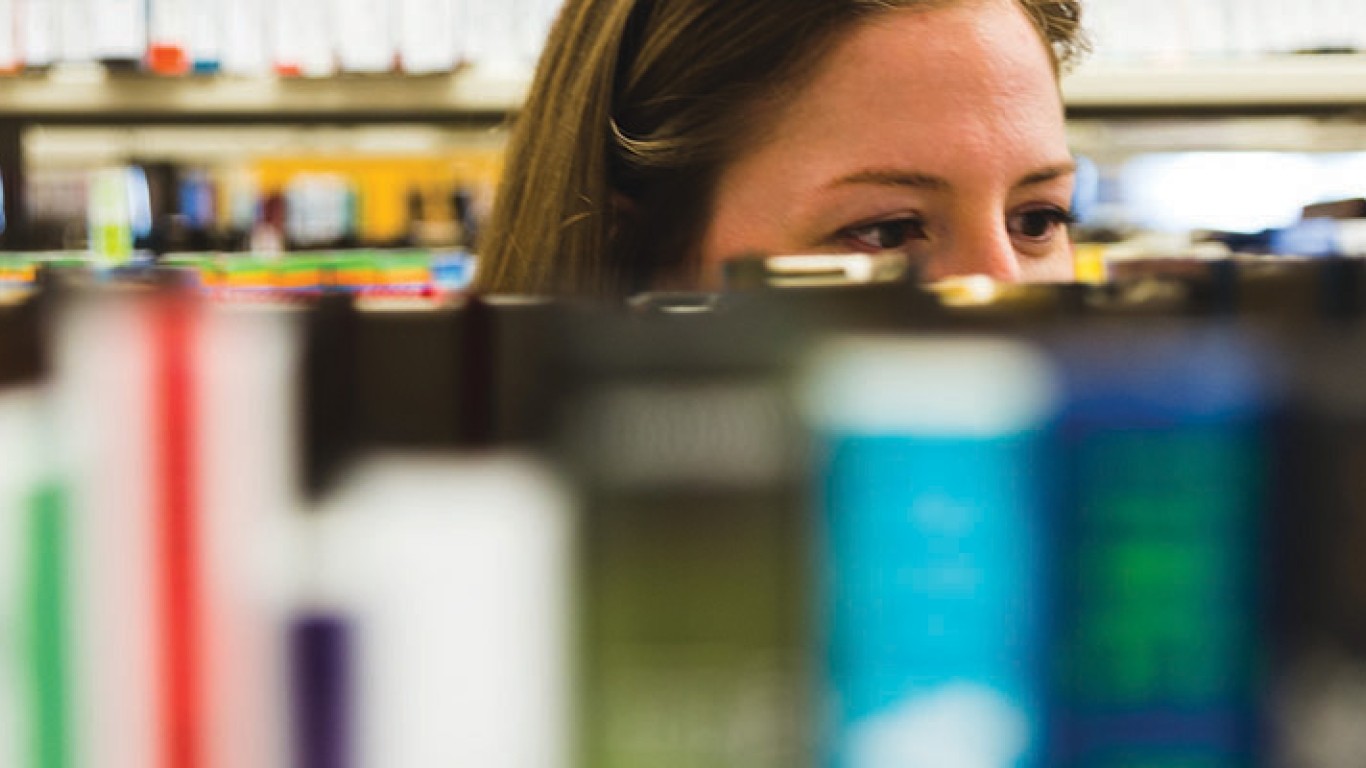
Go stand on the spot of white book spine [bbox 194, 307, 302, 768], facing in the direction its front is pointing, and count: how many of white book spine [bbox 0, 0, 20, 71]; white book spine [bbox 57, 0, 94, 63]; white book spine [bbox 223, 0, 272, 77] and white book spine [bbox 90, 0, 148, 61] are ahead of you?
0

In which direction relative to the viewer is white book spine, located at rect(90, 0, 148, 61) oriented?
toward the camera

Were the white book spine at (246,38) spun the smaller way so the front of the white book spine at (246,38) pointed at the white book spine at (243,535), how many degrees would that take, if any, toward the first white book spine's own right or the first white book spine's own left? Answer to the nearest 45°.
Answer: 0° — it already faces it

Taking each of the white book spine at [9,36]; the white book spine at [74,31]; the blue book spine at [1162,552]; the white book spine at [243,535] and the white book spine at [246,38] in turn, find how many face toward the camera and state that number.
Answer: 5

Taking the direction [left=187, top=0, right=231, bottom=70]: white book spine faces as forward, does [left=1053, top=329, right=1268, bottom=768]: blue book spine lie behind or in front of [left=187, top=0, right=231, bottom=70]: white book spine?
in front

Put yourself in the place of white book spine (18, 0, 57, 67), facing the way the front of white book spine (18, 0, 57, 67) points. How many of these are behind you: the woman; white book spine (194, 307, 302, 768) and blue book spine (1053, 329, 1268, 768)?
0

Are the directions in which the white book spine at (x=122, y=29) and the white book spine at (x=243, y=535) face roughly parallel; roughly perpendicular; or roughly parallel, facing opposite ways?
roughly parallel

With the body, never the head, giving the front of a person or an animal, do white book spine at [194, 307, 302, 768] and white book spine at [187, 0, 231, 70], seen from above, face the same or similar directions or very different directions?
same or similar directions

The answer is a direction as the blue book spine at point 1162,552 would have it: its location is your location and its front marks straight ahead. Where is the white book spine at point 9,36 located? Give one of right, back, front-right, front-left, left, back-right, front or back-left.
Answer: back-right

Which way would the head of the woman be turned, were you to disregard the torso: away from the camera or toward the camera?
toward the camera

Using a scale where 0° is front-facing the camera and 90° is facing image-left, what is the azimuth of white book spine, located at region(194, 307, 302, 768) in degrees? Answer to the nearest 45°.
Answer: approximately 0°

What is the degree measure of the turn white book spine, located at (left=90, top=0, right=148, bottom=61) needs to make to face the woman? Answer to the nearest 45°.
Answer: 0° — it already faces them

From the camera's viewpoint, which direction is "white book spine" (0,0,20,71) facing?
toward the camera

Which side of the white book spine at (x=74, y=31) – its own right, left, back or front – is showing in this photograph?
front

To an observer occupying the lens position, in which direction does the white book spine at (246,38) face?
facing the viewer

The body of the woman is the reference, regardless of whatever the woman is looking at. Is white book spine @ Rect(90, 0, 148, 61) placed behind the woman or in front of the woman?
behind
